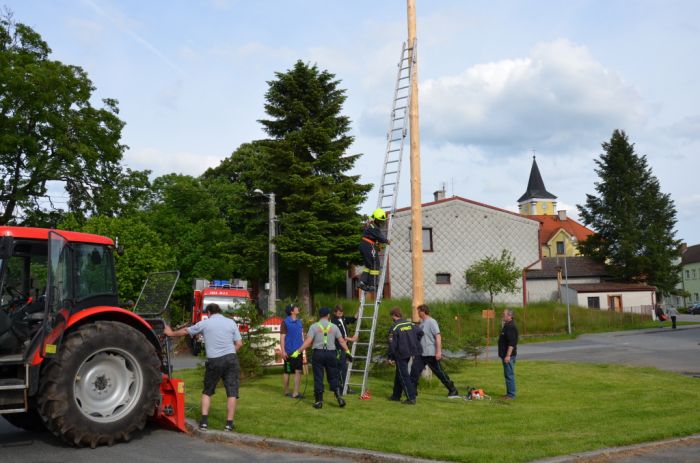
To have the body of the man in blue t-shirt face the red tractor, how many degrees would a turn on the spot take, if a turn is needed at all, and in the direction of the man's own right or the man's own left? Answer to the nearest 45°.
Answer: approximately 90° to the man's own right

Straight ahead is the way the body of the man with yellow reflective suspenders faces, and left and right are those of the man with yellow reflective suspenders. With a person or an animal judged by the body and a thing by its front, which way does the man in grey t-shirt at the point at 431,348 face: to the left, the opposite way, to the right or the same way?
to the left

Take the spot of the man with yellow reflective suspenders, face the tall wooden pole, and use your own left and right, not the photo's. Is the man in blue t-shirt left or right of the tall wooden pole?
left

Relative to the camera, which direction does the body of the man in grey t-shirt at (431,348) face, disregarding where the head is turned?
to the viewer's left

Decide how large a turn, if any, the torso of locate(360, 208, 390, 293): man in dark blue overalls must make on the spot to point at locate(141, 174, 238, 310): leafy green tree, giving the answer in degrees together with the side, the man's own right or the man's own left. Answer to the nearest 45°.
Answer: approximately 90° to the man's own left

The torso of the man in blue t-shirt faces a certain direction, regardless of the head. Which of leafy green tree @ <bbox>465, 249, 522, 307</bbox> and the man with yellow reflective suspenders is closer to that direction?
the man with yellow reflective suspenders

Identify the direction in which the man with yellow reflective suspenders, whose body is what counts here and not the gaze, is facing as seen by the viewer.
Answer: away from the camera

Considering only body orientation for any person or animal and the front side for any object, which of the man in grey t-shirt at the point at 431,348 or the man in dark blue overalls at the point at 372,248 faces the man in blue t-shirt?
the man in grey t-shirt

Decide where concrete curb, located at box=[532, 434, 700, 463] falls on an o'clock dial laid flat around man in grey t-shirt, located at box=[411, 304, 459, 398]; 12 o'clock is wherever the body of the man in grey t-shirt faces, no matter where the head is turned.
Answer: The concrete curb is roughly at 8 o'clock from the man in grey t-shirt.
